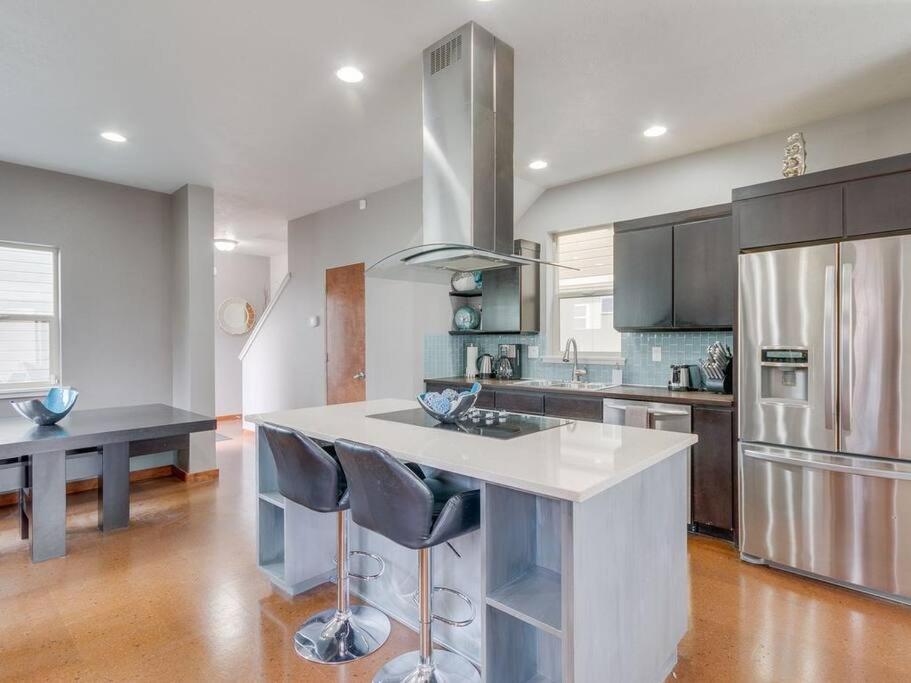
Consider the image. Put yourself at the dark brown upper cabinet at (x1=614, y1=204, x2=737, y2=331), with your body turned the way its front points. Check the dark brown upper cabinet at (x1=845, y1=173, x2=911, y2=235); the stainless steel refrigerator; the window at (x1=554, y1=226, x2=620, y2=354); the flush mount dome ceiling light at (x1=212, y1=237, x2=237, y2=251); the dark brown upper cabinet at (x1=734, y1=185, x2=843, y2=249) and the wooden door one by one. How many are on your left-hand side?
3

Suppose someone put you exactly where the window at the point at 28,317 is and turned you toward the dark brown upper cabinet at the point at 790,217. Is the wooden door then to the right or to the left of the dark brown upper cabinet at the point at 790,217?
left

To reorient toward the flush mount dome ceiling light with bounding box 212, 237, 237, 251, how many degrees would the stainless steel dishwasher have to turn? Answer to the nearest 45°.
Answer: approximately 45° to its right

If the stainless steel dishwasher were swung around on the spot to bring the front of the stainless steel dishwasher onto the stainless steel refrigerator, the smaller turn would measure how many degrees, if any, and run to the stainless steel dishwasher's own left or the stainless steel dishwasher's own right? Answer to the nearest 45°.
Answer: approximately 90° to the stainless steel dishwasher's own left

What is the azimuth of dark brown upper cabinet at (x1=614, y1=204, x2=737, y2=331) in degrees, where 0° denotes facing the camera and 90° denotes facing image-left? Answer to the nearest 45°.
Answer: approximately 45°

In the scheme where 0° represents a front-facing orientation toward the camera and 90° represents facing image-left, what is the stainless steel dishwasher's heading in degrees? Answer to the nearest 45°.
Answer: approximately 45°
